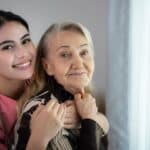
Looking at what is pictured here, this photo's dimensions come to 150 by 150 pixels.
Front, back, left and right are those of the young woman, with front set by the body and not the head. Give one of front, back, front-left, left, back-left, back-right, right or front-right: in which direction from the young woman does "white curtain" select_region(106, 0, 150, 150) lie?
left

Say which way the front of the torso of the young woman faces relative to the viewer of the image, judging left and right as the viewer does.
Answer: facing the viewer and to the right of the viewer

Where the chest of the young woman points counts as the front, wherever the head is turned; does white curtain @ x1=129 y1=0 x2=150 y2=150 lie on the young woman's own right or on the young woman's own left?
on the young woman's own left
